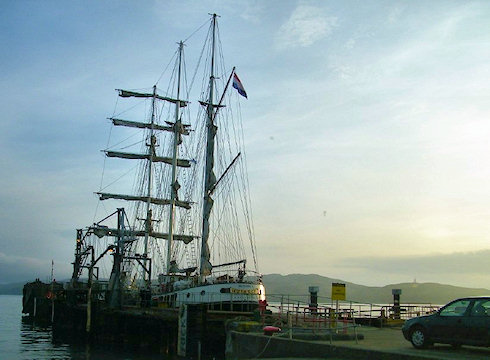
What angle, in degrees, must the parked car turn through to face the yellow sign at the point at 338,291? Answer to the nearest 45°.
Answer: approximately 45° to its right

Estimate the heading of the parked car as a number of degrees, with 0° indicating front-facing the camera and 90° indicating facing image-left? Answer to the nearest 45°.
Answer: approximately 90°

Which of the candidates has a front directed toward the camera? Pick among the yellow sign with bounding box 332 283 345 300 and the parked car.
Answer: the yellow sign

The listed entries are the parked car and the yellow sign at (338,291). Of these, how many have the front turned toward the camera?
1

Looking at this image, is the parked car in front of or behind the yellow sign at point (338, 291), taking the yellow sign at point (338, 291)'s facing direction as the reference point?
in front

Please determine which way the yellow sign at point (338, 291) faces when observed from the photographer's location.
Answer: facing the viewer

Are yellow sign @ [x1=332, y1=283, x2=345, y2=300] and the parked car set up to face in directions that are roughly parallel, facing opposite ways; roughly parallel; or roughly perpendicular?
roughly perpendicular
